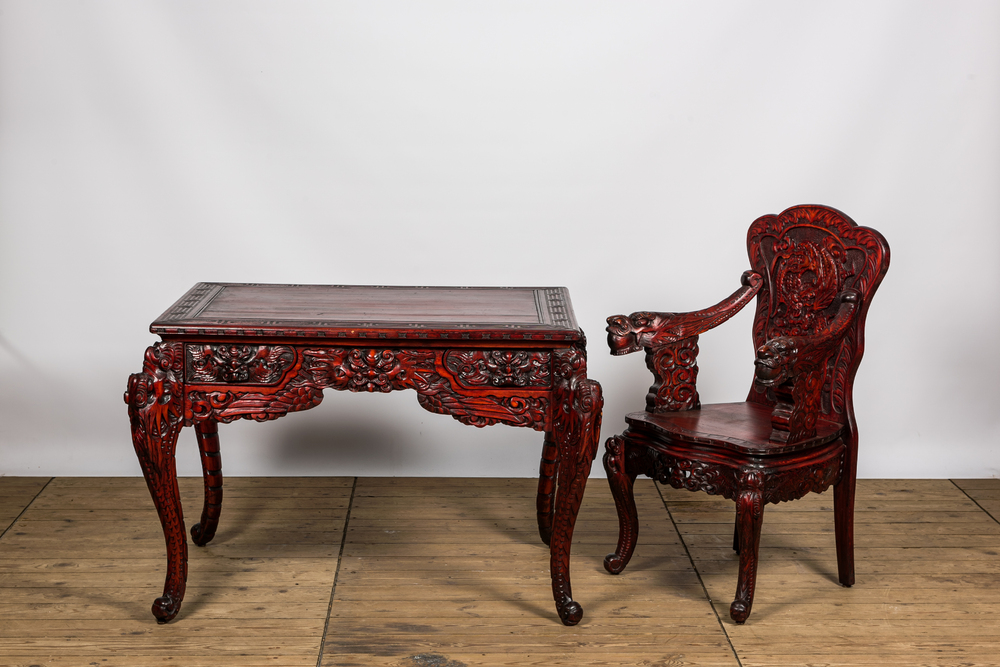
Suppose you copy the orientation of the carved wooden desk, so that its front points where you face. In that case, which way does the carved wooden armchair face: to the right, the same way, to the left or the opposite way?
to the right

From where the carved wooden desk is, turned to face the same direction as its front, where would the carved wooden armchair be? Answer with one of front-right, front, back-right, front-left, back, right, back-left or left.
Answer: left

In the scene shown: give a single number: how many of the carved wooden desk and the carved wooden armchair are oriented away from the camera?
0

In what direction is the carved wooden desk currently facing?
toward the camera

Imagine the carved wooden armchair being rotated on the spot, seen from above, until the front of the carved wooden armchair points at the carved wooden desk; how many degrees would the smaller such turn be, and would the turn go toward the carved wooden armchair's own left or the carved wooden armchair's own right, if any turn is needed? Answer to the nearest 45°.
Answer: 0° — it already faces it
